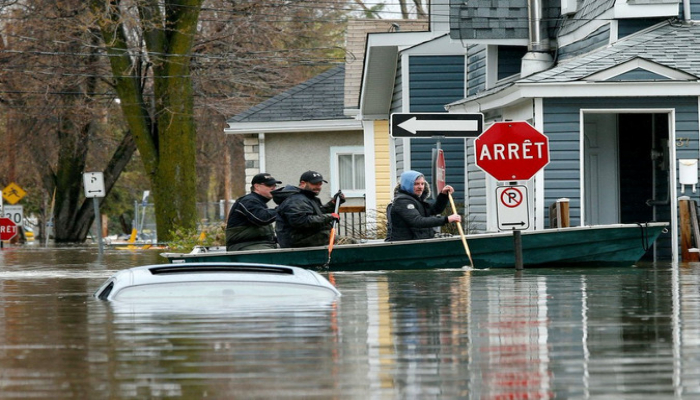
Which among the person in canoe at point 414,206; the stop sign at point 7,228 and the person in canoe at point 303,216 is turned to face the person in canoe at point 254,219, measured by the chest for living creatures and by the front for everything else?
the stop sign
